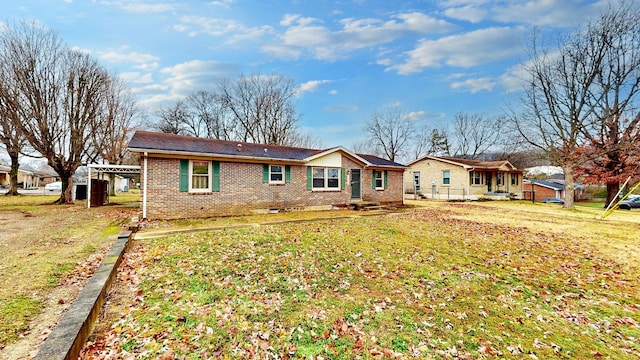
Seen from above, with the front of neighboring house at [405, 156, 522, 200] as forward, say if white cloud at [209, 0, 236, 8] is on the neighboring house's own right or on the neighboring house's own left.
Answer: on the neighboring house's own right

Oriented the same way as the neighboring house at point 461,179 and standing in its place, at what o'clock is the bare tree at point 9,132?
The bare tree is roughly at 3 o'clock from the neighboring house.

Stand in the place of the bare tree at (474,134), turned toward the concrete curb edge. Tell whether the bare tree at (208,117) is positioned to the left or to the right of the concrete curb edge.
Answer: right

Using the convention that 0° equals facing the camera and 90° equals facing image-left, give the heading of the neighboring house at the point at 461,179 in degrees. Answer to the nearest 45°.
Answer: approximately 315°

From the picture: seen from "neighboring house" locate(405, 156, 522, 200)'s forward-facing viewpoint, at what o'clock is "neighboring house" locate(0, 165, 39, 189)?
"neighboring house" locate(0, 165, 39, 189) is roughly at 4 o'clock from "neighboring house" locate(405, 156, 522, 200).

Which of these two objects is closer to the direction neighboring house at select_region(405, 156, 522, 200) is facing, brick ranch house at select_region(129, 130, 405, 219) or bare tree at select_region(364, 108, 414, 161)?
the brick ranch house

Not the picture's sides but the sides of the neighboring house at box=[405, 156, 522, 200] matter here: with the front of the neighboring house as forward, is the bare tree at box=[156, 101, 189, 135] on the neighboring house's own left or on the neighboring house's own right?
on the neighboring house's own right

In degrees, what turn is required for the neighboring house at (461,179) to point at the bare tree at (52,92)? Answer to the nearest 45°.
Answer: approximately 90° to its right

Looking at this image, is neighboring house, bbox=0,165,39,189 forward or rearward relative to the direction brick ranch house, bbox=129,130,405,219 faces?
rearward

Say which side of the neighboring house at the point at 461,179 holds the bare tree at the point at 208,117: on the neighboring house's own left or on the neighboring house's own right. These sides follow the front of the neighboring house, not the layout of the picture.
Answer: on the neighboring house's own right

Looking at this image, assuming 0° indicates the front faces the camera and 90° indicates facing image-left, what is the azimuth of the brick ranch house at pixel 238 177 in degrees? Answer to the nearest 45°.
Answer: approximately 315°

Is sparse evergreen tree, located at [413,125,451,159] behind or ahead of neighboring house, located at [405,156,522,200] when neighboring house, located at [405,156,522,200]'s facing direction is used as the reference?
behind

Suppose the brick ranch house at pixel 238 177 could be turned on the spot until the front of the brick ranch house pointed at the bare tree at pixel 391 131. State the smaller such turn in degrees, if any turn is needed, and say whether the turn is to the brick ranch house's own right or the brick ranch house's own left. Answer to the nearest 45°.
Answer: approximately 90° to the brick ranch house's own left
